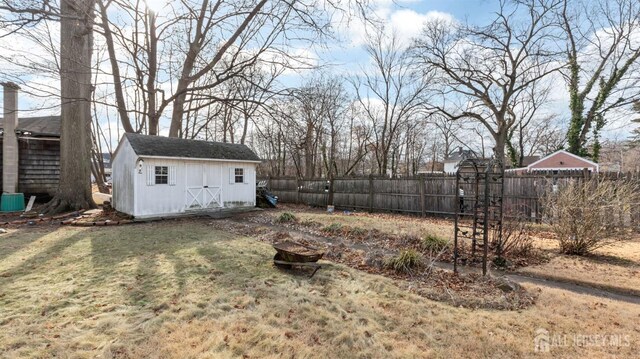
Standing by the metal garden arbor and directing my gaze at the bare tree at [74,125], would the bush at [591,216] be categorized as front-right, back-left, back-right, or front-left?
back-right

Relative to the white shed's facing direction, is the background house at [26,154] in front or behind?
behind

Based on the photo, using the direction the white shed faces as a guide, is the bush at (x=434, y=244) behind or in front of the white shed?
in front

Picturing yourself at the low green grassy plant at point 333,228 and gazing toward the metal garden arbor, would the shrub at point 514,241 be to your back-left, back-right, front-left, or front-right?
front-left

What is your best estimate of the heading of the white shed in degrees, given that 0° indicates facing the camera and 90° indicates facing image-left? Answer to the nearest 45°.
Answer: approximately 315°

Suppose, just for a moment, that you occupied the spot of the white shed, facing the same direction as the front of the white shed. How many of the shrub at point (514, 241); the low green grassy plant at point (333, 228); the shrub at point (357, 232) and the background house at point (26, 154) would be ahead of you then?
3

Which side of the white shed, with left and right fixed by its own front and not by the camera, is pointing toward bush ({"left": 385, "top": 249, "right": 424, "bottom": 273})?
front

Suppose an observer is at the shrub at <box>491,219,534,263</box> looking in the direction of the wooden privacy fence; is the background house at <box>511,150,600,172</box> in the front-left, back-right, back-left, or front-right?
front-right

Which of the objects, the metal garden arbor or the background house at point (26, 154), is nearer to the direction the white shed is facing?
the metal garden arbor

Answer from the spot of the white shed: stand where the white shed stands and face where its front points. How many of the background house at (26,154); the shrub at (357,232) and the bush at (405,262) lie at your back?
1

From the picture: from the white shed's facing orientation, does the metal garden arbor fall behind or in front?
in front
